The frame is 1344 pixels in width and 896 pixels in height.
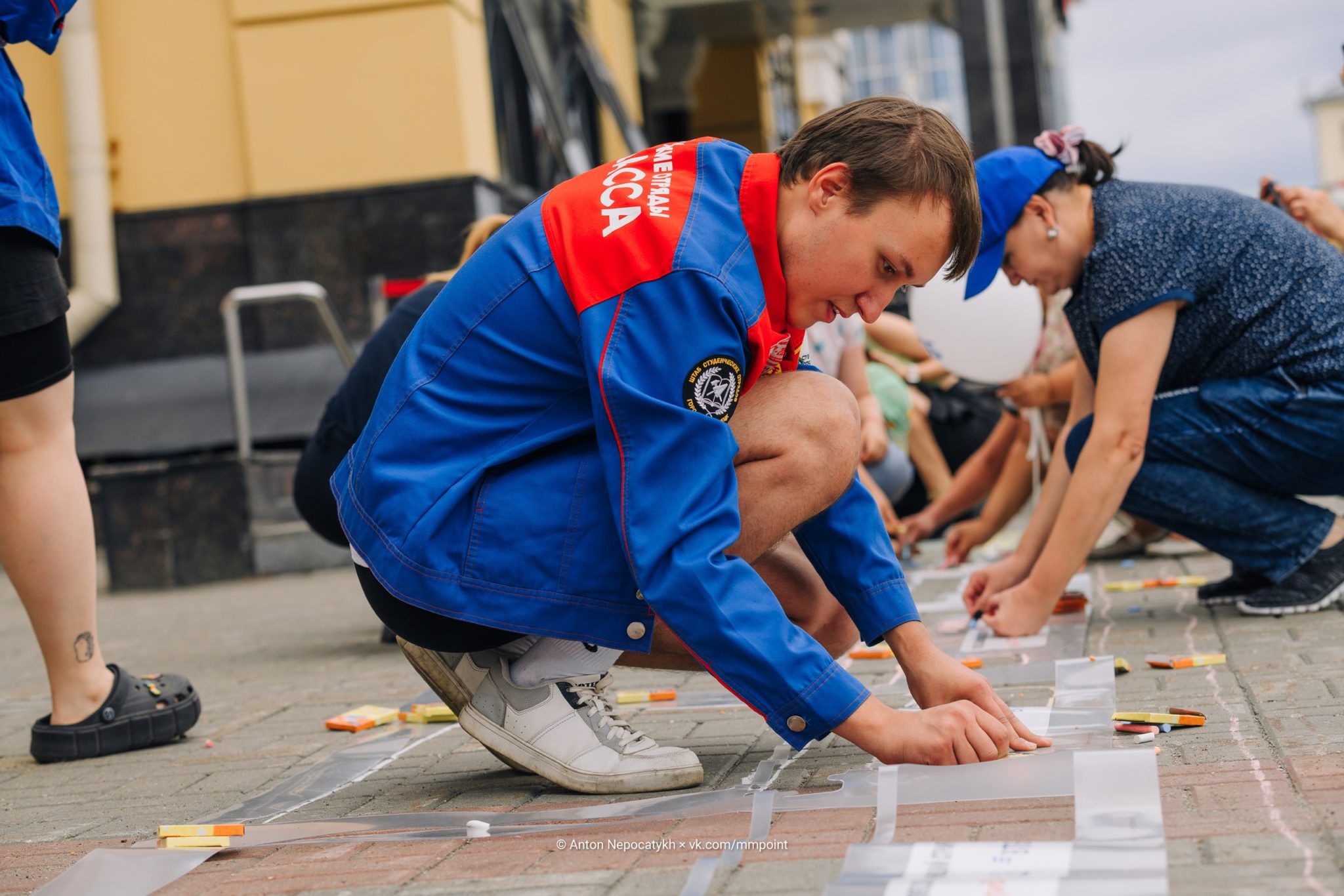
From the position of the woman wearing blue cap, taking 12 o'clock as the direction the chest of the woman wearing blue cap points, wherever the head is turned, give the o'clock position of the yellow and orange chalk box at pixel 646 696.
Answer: The yellow and orange chalk box is roughly at 11 o'clock from the woman wearing blue cap.

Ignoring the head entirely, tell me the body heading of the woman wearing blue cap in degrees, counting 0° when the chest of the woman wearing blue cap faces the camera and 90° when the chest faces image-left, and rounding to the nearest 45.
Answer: approximately 90°

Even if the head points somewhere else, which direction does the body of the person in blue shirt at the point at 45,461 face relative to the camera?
to the viewer's right

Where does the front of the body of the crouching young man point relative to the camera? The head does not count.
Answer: to the viewer's right

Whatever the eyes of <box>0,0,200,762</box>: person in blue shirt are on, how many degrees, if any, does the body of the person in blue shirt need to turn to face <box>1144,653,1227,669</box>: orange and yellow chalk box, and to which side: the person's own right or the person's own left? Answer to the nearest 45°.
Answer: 0° — they already face it

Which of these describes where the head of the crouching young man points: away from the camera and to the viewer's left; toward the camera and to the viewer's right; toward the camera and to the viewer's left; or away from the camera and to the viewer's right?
toward the camera and to the viewer's right

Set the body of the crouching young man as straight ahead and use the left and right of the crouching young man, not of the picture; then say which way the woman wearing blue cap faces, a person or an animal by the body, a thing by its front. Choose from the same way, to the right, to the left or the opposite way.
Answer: the opposite way
